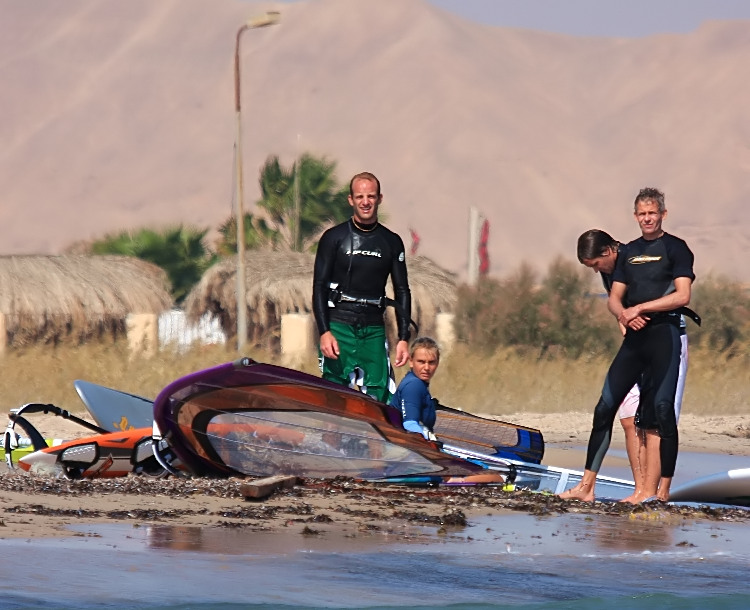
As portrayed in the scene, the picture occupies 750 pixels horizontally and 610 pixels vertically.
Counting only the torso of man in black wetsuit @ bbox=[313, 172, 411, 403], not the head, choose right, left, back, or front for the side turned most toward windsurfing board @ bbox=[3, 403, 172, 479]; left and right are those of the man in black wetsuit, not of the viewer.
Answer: right

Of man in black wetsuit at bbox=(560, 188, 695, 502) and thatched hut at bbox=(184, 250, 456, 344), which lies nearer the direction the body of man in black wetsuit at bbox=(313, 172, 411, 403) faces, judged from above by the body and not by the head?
the man in black wetsuit

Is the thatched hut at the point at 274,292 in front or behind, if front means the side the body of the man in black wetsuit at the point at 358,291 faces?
behind

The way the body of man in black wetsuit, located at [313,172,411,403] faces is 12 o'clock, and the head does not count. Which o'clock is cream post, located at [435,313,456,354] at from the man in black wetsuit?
The cream post is roughly at 6 o'clock from the man in black wetsuit.

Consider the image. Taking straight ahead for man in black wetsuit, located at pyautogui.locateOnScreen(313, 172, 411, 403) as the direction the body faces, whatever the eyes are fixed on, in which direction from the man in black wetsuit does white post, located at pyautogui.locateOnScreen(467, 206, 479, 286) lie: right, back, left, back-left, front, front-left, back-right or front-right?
back

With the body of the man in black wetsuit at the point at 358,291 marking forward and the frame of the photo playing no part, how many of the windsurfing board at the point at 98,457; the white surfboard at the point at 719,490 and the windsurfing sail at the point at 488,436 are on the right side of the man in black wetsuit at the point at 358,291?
1

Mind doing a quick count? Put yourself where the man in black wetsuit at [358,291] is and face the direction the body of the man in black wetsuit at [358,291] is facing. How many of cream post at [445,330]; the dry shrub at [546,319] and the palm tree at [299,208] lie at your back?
3

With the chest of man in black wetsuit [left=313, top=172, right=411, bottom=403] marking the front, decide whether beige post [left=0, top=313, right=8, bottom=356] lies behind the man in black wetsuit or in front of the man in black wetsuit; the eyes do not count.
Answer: behind

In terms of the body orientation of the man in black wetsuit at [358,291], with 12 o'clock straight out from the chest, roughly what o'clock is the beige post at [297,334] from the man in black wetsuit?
The beige post is roughly at 6 o'clock from the man in black wetsuit.

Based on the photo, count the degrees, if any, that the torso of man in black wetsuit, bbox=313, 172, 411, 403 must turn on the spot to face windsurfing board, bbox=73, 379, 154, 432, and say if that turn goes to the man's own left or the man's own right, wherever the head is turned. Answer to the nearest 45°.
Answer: approximately 135° to the man's own right

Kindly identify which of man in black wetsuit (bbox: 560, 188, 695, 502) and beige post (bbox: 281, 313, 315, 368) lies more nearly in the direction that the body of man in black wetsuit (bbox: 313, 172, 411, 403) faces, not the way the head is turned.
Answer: the man in black wetsuit

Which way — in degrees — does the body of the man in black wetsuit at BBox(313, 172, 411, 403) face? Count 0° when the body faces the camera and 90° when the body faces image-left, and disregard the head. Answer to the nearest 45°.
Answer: approximately 0°

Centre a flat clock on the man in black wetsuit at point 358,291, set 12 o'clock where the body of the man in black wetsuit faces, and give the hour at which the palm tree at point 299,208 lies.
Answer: The palm tree is roughly at 6 o'clock from the man in black wetsuit.
